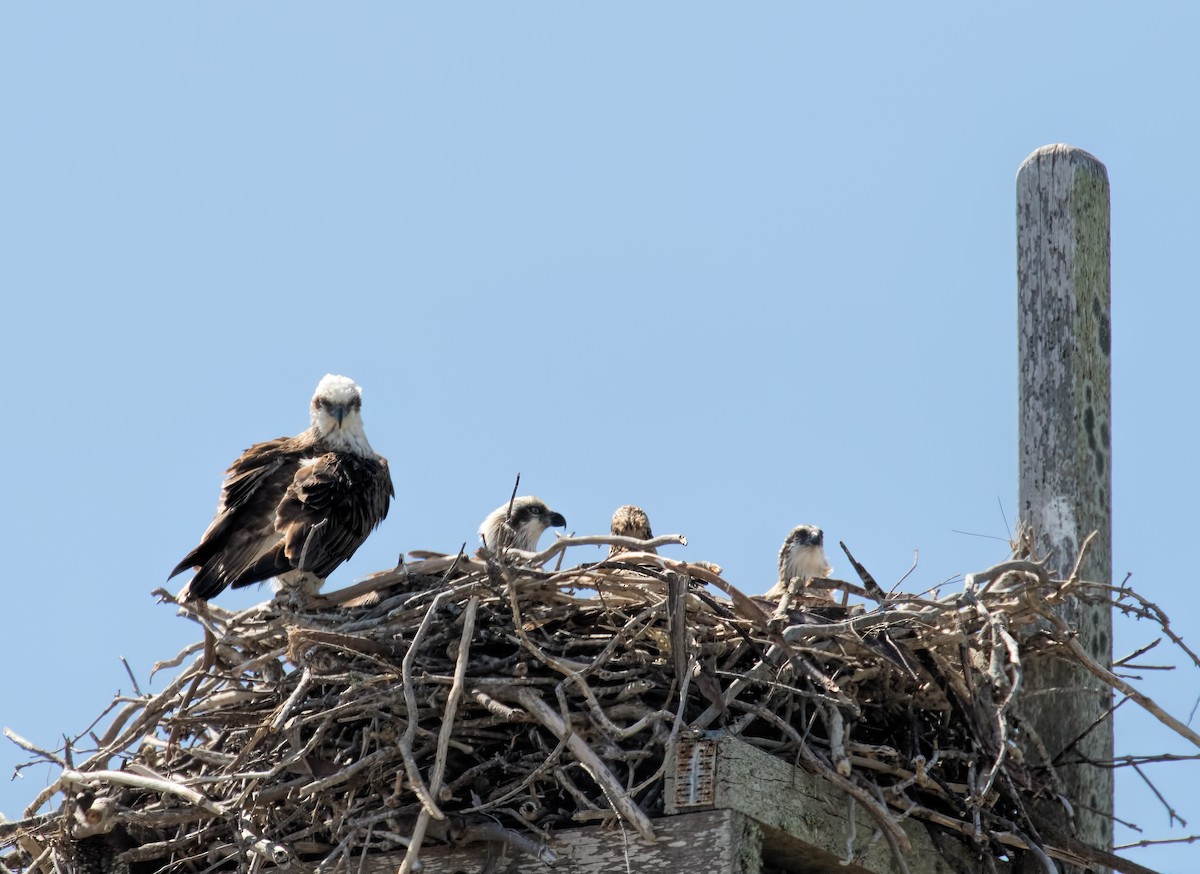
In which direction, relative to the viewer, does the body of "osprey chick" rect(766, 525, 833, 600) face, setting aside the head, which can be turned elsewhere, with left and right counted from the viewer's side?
facing the viewer and to the right of the viewer

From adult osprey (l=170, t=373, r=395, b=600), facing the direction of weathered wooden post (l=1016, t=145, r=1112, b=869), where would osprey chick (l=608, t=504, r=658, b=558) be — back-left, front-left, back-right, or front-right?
front-left

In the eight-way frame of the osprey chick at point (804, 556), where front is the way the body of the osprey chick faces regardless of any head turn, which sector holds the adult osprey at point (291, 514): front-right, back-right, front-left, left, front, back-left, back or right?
right
